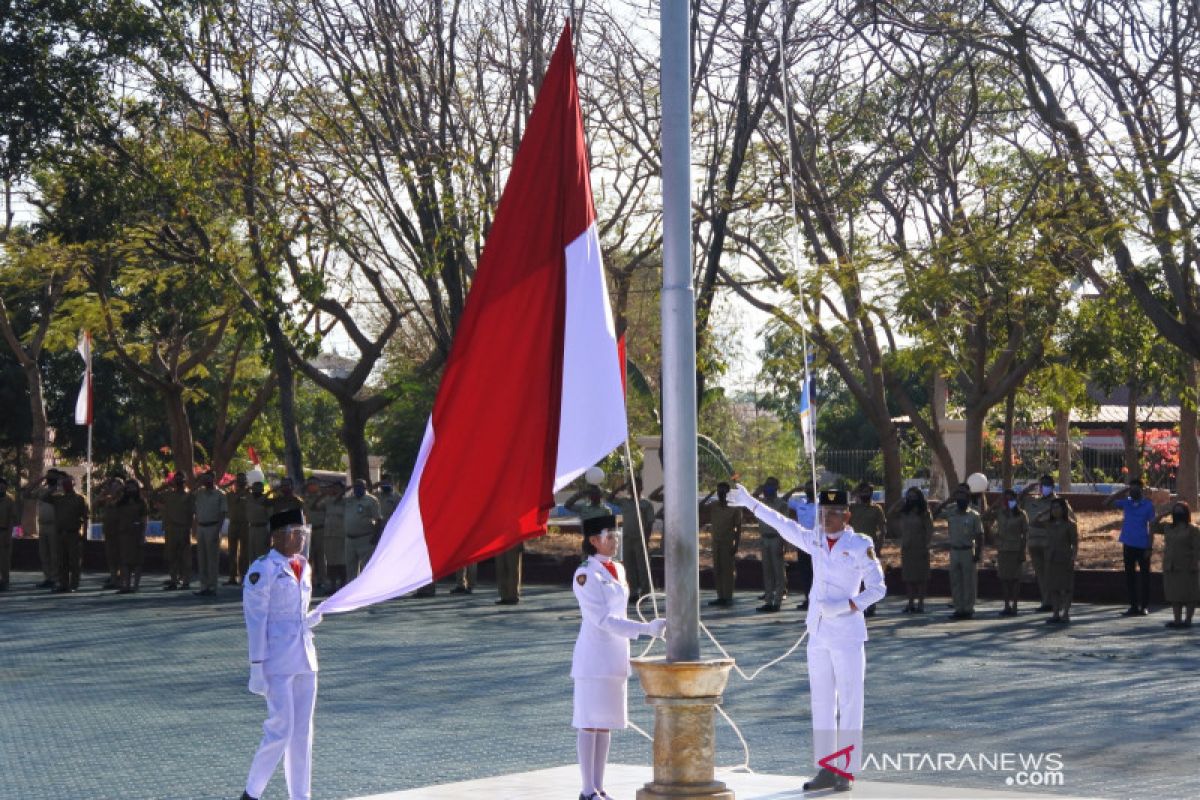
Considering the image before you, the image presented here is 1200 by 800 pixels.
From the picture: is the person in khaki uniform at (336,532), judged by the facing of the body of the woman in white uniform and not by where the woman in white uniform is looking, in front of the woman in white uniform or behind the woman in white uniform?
behind

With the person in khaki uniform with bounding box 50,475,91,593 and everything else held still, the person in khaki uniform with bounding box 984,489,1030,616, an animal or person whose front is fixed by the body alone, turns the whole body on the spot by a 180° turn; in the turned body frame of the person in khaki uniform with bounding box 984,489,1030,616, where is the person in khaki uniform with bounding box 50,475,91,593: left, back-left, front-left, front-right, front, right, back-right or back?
left

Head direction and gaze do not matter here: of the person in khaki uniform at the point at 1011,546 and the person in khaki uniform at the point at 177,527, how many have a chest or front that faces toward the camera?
2

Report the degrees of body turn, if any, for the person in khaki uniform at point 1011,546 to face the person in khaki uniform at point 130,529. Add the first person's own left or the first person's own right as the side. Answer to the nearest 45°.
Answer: approximately 90° to the first person's own right

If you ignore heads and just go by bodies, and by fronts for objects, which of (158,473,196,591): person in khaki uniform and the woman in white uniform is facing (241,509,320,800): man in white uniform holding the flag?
the person in khaki uniform

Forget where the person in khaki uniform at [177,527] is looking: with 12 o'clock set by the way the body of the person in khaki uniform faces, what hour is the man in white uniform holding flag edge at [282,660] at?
The man in white uniform holding flag edge is roughly at 12 o'clock from the person in khaki uniform.

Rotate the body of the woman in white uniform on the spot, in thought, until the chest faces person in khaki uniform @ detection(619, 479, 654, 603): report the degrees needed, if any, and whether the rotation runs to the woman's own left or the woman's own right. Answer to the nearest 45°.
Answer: approximately 135° to the woman's own left

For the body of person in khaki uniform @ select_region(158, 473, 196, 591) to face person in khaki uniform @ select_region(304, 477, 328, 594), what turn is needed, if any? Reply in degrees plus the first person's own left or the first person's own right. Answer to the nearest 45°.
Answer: approximately 90° to the first person's own left

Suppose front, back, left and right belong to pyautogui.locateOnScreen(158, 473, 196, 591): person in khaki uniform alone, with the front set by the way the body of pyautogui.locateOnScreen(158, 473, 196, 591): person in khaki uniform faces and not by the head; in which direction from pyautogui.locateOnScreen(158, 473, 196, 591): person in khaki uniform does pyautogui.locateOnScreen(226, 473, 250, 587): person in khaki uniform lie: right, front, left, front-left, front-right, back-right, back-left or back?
left

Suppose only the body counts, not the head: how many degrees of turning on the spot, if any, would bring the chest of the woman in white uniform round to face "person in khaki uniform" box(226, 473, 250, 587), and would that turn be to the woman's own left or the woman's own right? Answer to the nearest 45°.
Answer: approximately 135° to the woman's own left

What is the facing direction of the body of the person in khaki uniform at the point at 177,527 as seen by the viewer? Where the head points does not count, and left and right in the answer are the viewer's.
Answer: facing the viewer

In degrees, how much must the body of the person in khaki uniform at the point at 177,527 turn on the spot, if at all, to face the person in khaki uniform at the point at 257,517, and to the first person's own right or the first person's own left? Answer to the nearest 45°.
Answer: approximately 45° to the first person's own left

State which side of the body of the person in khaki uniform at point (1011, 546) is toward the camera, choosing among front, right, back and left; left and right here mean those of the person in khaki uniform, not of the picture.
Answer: front

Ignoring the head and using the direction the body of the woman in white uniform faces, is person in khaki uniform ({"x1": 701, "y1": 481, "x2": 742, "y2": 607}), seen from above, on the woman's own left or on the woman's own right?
on the woman's own left

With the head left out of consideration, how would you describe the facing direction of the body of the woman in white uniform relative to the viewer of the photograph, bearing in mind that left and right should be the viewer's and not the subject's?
facing the viewer and to the right of the viewer

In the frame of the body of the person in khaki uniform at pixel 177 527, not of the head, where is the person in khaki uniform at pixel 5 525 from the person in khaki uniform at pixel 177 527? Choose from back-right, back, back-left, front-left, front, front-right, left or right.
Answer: right
